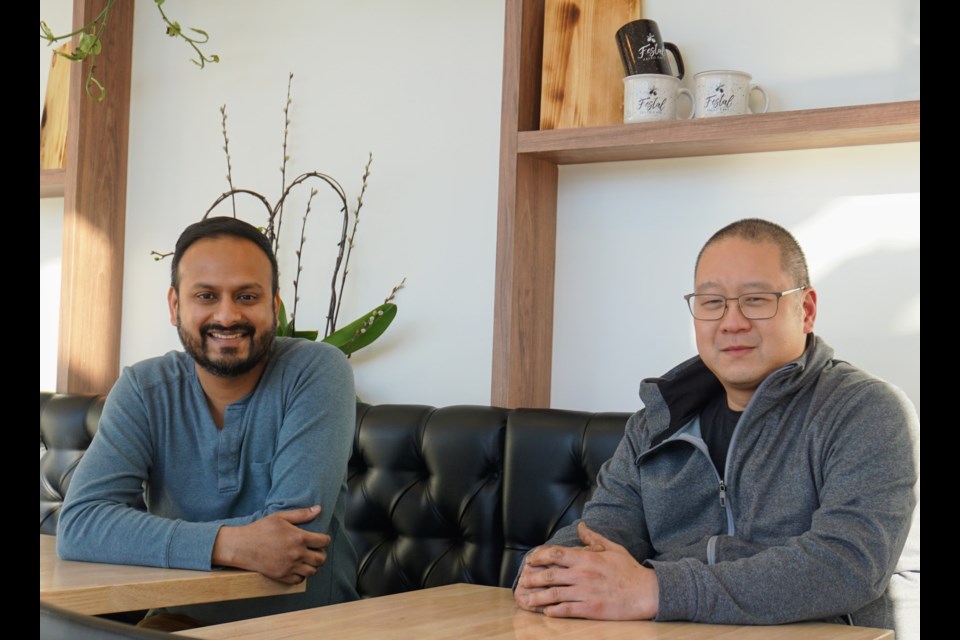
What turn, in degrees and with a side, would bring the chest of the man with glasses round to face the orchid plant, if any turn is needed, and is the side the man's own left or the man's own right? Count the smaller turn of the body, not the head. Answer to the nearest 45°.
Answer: approximately 90° to the man's own right

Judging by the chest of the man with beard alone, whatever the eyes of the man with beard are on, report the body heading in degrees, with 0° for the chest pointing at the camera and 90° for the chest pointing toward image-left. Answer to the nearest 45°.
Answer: approximately 0°

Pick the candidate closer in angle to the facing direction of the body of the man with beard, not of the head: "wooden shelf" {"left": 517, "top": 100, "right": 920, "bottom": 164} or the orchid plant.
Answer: the wooden shelf

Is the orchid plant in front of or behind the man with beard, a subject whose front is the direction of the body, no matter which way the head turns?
behind

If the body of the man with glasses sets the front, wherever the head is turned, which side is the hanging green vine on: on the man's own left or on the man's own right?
on the man's own right

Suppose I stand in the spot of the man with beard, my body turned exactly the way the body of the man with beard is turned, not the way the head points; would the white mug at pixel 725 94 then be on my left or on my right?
on my left

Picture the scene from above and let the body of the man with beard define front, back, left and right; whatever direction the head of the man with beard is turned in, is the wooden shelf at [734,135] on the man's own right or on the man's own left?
on the man's own left

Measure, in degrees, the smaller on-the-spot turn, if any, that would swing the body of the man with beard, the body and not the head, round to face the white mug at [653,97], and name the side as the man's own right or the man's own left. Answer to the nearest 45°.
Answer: approximately 90° to the man's own left

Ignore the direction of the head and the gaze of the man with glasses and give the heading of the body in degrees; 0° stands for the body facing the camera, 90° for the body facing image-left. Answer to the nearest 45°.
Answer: approximately 45°

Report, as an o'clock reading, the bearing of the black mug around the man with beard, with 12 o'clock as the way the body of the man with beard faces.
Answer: The black mug is roughly at 9 o'clock from the man with beard.
